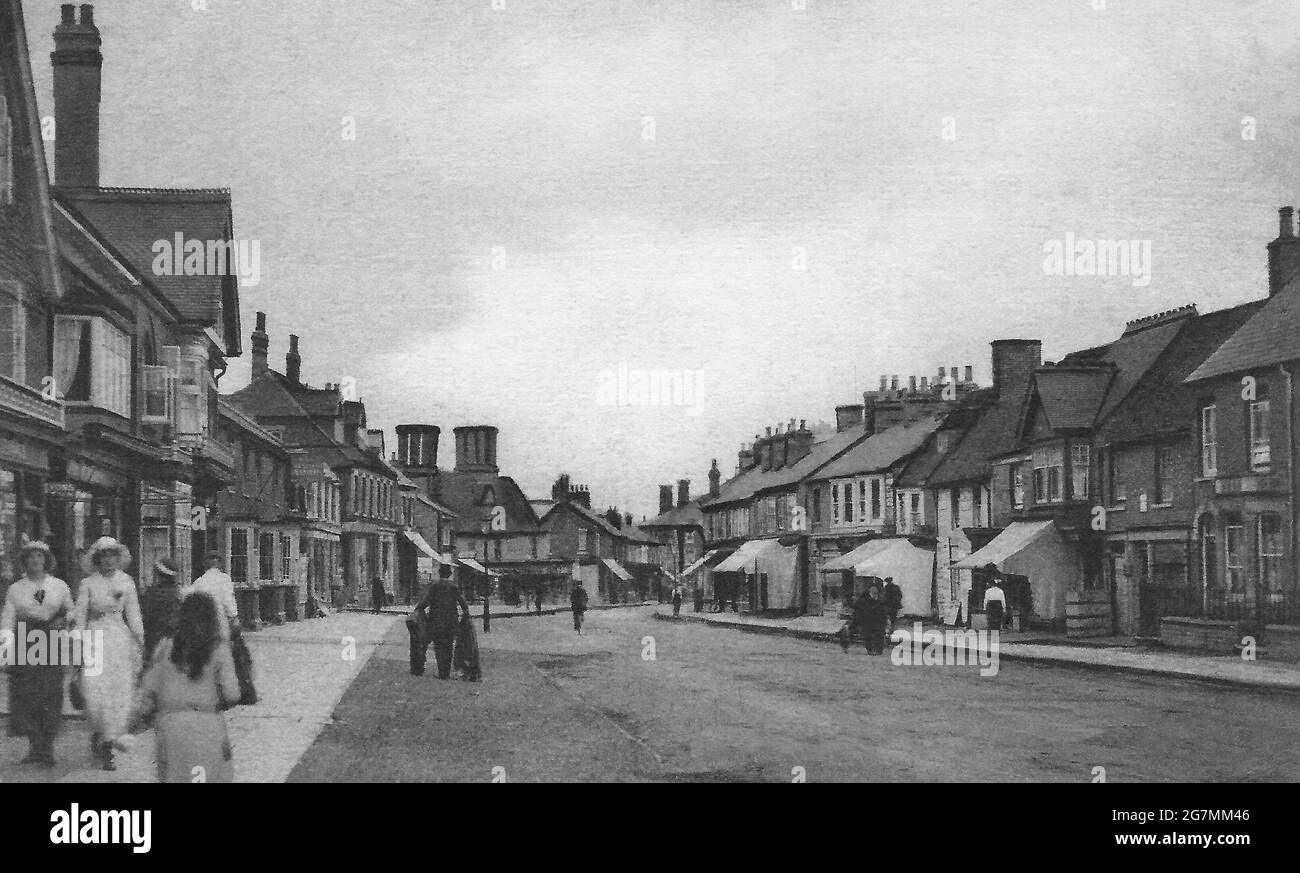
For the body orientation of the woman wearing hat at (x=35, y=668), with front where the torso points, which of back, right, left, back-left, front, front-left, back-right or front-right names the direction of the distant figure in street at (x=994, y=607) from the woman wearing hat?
back-left

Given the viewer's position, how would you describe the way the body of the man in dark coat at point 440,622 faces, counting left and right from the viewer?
facing away from the viewer

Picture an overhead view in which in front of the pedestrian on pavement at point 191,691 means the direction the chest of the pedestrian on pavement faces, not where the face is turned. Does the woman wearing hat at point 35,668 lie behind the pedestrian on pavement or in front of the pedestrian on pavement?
in front

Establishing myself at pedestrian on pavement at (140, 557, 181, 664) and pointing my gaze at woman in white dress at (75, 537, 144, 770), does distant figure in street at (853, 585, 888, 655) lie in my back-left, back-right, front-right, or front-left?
back-left

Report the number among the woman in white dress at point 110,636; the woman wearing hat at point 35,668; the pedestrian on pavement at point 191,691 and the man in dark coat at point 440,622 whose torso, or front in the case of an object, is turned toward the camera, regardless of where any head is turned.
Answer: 2

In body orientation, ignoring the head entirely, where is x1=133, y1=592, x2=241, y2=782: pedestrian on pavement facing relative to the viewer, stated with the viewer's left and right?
facing away from the viewer

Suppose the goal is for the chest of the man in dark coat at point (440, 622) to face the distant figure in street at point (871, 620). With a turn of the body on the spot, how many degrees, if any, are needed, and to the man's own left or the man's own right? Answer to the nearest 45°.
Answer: approximately 45° to the man's own right

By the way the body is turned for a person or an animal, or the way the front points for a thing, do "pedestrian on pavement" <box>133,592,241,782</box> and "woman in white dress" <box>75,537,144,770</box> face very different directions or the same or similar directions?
very different directions
